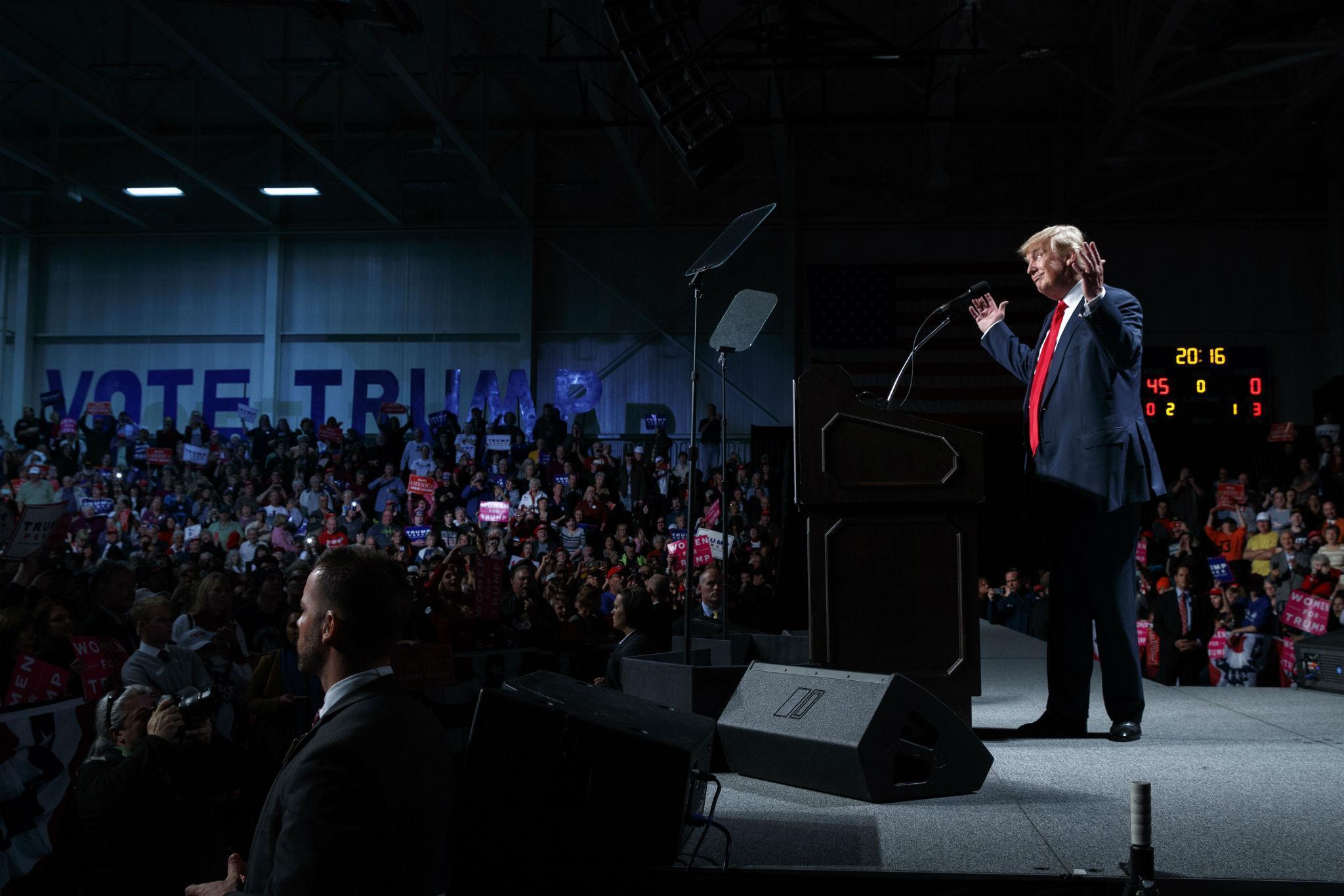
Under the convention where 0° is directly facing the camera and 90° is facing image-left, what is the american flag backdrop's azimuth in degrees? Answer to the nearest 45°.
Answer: approximately 0°

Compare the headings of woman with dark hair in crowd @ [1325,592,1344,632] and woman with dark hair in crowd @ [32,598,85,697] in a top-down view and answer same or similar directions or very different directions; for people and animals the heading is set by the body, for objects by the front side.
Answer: very different directions

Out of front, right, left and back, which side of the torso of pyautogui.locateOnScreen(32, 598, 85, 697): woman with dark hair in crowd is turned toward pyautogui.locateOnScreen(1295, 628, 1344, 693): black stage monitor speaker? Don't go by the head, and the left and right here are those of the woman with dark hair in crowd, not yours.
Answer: front

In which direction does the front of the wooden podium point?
to the viewer's left

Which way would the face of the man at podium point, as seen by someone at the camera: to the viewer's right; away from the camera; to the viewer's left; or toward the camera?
to the viewer's left

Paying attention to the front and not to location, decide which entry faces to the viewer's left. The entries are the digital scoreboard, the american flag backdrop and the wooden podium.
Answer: the wooden podium

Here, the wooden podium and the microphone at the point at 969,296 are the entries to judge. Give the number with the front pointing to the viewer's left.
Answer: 1

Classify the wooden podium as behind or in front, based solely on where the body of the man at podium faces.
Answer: in front

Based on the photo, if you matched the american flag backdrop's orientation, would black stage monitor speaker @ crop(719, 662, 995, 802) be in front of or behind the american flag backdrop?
in front

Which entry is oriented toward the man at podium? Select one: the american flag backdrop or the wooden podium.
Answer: the american flag backdrop

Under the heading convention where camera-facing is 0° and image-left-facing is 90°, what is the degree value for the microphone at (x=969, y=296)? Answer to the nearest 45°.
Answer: approximately 270°

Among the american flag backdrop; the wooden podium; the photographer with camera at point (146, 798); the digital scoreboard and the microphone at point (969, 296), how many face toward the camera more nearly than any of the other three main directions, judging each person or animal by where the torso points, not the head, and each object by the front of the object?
2

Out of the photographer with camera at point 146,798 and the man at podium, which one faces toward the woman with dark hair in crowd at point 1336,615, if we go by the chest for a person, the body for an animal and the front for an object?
the photographer with camera

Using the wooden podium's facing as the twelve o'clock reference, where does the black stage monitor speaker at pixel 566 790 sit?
The black stage monitor speaker is roughly at 10 o'clock from the wooden podium.
